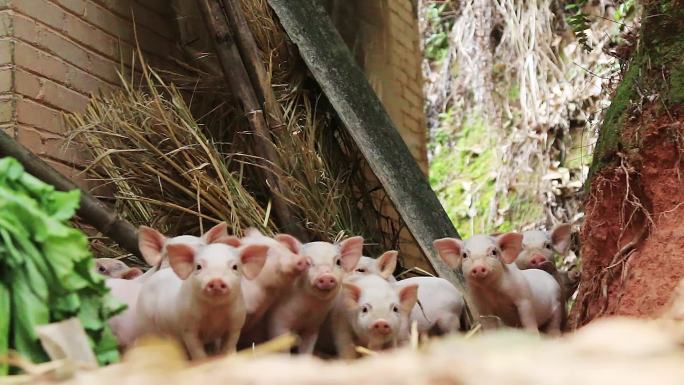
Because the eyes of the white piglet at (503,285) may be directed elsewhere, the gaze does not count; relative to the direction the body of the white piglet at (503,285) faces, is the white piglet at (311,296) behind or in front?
in front

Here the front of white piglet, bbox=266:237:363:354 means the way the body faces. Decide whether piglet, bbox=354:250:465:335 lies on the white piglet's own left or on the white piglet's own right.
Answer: on the white piglet's own left

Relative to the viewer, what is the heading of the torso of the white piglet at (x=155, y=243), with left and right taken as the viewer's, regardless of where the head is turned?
facing the viewer

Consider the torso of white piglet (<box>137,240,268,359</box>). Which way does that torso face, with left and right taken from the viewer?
facing the viewer and to the right of the viewer

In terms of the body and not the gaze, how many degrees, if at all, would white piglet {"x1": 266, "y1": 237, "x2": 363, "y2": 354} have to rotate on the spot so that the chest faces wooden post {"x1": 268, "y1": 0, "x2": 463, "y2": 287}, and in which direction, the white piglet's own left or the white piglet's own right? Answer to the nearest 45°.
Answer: approximately 180°

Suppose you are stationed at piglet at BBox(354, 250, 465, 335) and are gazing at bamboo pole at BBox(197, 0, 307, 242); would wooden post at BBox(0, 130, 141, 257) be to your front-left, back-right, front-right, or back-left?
front-left

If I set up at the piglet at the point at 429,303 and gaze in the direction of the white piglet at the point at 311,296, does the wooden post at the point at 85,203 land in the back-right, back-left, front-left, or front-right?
front-right

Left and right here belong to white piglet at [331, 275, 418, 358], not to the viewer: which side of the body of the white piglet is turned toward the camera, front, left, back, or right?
front

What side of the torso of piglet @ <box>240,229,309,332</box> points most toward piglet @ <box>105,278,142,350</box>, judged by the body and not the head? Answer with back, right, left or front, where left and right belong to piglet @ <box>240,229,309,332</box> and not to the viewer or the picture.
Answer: right

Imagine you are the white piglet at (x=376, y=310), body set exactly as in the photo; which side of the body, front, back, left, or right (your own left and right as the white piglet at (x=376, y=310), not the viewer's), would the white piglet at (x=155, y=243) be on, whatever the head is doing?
right
